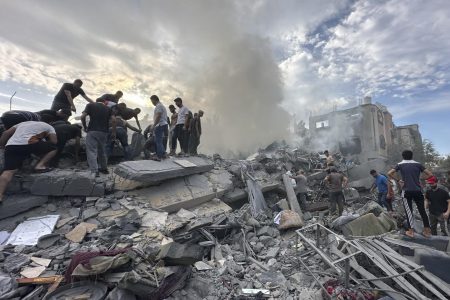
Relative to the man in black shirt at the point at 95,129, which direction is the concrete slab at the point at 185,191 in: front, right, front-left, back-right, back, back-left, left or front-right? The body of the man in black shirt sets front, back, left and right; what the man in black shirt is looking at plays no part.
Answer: right

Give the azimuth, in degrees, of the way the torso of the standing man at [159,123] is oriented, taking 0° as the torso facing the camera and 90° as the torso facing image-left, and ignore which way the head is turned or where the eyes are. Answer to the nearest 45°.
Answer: approximately 90°

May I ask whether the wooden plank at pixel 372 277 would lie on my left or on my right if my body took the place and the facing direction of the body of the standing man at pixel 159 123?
on my left

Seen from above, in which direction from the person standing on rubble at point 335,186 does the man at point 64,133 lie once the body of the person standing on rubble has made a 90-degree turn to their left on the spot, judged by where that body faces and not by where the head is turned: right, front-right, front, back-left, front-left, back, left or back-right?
front-left

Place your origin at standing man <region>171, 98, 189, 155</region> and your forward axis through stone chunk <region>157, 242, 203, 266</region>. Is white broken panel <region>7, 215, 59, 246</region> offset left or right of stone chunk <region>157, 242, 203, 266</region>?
right

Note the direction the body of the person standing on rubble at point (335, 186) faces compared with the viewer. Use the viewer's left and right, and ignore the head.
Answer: facing away from the viewer

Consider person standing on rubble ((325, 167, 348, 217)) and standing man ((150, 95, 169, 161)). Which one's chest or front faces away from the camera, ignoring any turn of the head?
the person standing on rubble

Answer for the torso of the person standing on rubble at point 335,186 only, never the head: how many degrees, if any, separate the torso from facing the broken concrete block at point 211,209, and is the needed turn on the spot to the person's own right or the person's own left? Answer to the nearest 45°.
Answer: approximately 135° to the person's own left

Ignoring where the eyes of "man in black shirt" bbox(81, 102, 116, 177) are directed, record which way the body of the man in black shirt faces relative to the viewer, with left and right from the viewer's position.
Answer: facing away from the viewer

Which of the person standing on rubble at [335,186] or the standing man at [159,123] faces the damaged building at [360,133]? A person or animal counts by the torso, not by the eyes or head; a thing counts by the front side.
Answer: the person standing on rubble

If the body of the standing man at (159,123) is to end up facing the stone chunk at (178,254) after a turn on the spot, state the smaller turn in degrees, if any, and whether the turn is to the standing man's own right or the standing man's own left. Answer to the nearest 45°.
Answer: approximately 90° to the standing man's own left
